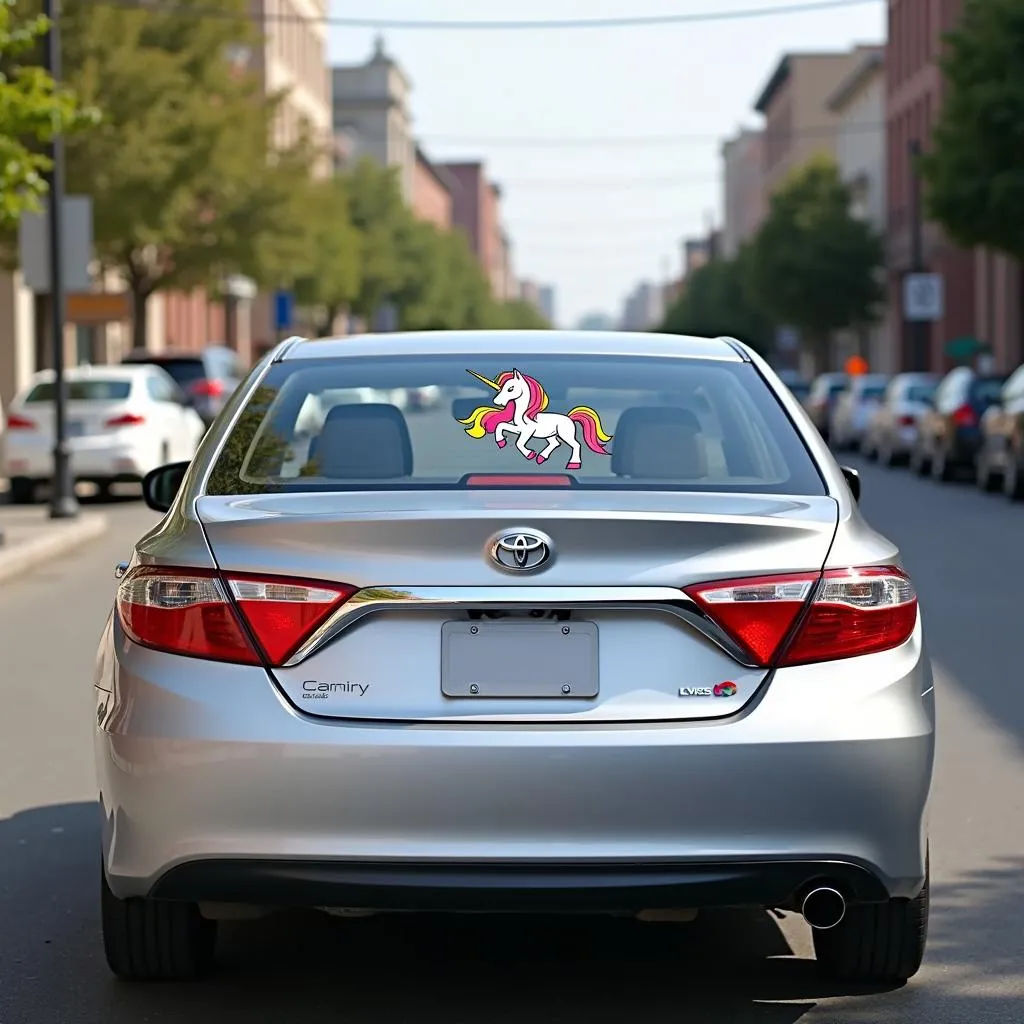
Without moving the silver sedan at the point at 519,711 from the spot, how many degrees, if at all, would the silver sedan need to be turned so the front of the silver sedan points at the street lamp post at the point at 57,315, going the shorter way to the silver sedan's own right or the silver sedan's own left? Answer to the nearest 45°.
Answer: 0° — it already faces it

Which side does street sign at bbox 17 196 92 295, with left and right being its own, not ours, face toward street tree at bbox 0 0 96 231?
back

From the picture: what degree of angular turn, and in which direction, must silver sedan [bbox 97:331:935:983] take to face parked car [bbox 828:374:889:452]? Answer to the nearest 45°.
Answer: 0° — it already faces it

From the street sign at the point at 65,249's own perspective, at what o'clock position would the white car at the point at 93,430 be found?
The white car is roughly at 12 o'clock from the street sign.

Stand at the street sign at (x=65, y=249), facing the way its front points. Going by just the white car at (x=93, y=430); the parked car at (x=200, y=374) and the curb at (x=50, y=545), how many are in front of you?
2

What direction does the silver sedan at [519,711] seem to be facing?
away from the camera

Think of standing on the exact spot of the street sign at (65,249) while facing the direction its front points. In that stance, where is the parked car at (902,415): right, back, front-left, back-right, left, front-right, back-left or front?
front-right

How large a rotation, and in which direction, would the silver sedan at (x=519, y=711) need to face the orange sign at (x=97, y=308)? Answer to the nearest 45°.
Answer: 0° — it already faces it

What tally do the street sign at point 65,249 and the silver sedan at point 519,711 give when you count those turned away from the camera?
2

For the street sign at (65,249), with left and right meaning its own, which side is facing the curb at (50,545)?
back
